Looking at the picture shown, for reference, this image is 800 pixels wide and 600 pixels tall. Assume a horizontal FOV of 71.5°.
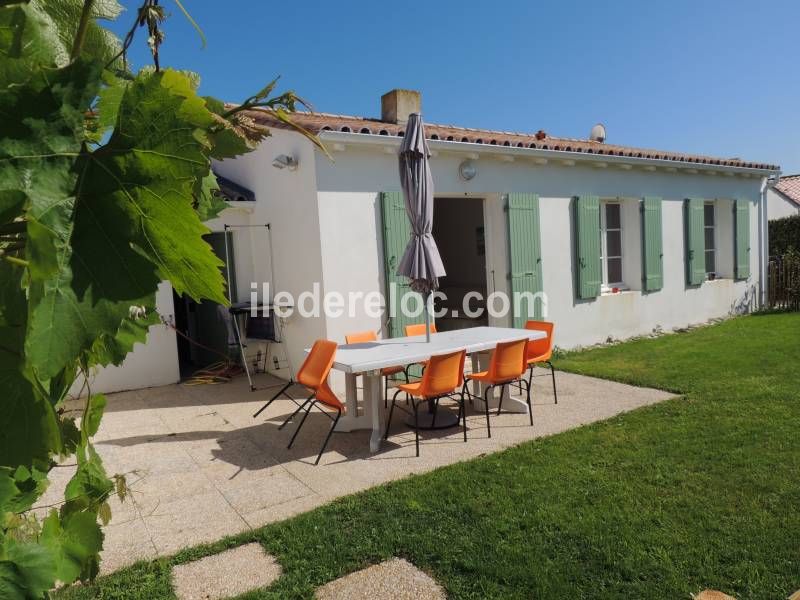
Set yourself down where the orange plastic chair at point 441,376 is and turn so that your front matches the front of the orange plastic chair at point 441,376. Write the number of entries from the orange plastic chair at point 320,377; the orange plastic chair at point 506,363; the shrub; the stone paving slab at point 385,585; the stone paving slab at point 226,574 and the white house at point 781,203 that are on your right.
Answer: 3

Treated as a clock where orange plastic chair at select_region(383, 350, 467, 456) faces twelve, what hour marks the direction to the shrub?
The shrub is roughly at 3 o'clock from the orange plastic chair.

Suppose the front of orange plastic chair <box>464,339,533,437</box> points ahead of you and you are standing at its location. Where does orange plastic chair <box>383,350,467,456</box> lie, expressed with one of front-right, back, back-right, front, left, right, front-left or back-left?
left

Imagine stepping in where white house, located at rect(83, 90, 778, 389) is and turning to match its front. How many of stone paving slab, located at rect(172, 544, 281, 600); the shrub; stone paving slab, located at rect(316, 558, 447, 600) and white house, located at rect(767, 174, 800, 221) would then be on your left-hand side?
2

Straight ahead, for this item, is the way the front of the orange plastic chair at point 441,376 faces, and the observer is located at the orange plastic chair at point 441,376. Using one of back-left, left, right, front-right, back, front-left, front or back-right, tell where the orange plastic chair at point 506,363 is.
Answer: right

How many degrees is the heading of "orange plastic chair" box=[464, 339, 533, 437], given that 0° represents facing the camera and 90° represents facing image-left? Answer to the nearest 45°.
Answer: approximately 135°

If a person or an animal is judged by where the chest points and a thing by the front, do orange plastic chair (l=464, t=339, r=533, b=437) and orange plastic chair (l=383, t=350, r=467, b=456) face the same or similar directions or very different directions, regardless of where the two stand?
same or similar directions

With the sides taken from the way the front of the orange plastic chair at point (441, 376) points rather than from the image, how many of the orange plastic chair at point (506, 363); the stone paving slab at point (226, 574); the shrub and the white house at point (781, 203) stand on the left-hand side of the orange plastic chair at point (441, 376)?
1

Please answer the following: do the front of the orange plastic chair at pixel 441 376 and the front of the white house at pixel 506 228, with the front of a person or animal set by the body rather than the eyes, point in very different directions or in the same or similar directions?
very different directions

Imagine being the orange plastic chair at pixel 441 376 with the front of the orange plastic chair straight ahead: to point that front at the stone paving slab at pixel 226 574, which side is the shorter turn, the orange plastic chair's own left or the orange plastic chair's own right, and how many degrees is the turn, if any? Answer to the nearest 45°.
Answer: approximately 90° to the orange plastic chair's own left

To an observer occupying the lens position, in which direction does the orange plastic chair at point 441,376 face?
facing away from the viewer and to the left of the viewer

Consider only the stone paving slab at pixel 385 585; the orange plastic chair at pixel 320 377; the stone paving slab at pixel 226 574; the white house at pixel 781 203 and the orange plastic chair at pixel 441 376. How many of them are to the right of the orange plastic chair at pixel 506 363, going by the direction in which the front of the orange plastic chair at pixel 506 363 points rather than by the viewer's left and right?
1

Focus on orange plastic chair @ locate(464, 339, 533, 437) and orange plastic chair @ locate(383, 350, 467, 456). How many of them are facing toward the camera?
0
